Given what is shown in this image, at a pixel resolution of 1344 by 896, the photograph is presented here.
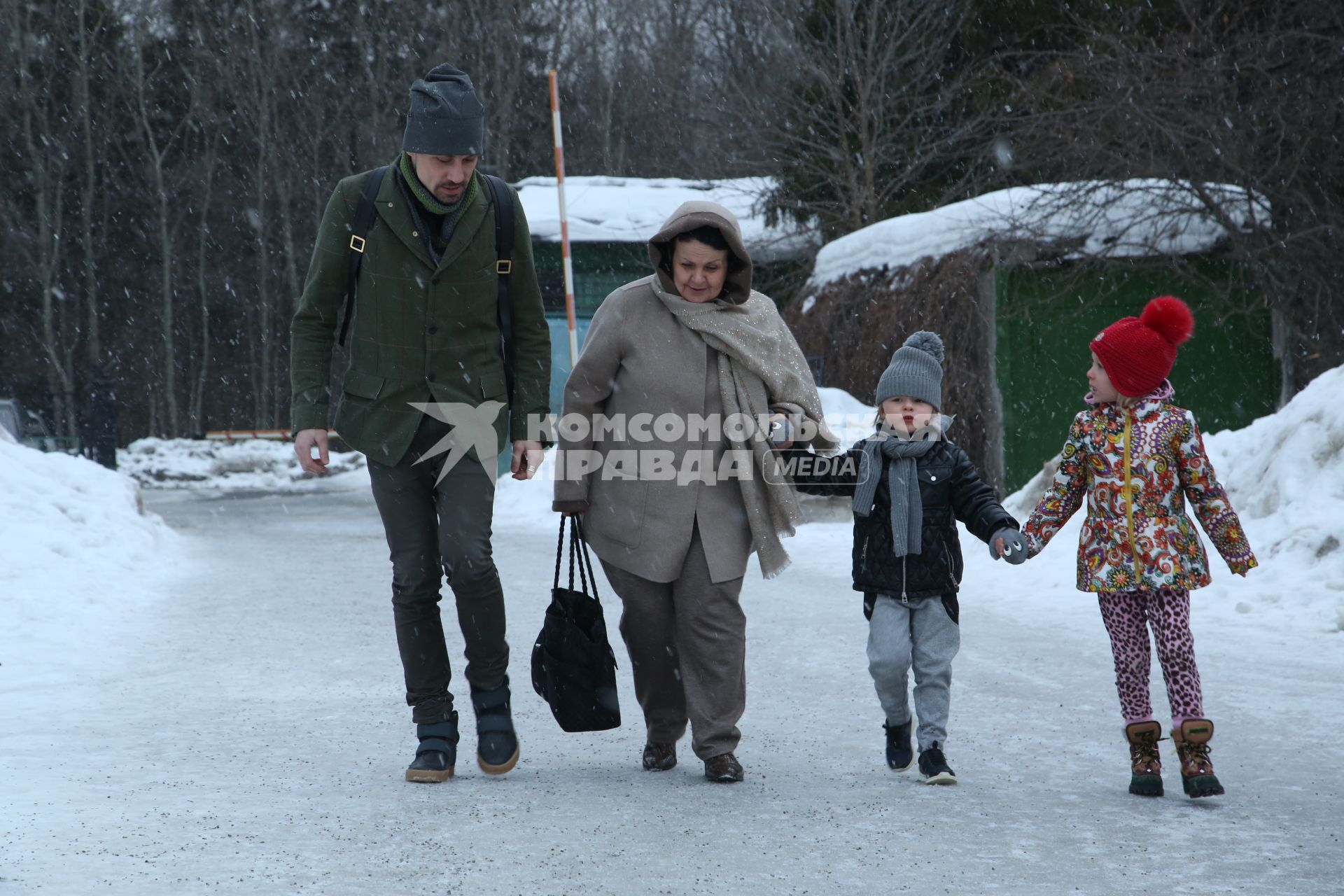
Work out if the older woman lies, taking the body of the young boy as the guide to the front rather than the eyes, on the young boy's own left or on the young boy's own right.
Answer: on the young boy's own right

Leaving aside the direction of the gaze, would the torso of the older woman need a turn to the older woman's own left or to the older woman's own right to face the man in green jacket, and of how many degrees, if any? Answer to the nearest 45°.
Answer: approximately 90° to the older woman's own right

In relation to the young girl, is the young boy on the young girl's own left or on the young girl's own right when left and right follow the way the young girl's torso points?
on the young girl's own right

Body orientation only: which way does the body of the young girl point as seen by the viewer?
toward the camera

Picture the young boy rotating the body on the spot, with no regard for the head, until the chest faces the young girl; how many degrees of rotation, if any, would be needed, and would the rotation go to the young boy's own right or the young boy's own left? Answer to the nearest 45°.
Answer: approximately 90° to the young boy's own left

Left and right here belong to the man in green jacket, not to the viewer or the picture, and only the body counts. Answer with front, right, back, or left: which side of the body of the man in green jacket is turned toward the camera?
front

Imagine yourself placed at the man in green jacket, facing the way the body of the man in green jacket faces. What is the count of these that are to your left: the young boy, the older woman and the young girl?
3

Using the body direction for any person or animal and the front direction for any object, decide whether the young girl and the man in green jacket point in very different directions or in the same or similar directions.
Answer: same or similar directions

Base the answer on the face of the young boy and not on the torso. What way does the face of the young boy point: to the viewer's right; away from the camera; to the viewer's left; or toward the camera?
toward the camera

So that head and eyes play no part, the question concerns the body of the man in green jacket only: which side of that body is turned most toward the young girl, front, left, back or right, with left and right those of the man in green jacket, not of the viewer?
left

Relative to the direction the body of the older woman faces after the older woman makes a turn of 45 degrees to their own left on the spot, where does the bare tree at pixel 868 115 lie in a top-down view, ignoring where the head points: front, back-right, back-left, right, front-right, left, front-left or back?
back-left

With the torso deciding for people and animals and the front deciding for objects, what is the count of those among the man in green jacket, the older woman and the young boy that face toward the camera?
3

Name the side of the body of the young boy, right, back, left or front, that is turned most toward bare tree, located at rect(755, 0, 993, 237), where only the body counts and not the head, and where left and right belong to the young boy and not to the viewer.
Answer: back

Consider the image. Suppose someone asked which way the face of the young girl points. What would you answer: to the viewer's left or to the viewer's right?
to the viewer's left
